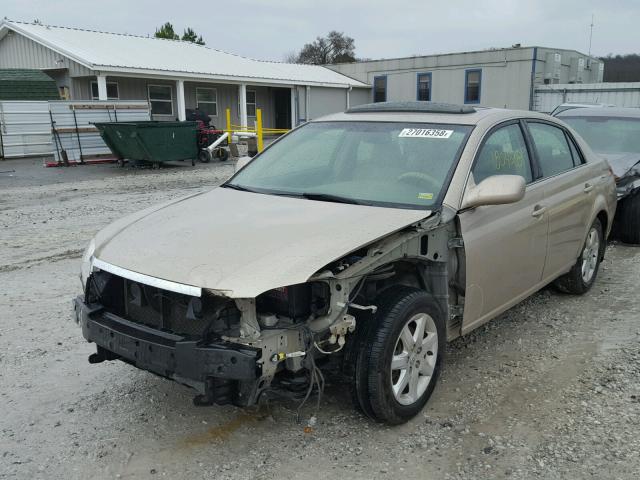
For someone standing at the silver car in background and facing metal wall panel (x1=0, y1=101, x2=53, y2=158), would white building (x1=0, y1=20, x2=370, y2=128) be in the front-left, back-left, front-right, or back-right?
front-right

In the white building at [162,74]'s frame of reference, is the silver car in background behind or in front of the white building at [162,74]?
in front

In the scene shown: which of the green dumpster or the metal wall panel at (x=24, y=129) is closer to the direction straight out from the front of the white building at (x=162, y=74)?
the green dumpster

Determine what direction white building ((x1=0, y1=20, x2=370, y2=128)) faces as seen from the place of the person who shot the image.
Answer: facing the viewer and to the right of the viewer

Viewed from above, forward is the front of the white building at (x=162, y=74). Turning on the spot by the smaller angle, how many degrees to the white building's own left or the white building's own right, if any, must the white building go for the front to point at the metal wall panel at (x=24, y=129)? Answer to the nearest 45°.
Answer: approximately 90° to the white building's own right

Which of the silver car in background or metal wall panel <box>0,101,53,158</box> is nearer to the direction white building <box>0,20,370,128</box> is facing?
the silver car in background

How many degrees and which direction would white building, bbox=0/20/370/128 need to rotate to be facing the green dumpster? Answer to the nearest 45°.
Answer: approximately 45° to its right
